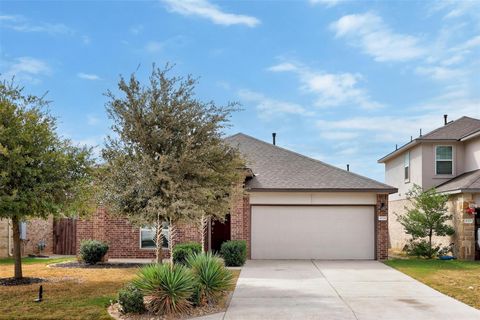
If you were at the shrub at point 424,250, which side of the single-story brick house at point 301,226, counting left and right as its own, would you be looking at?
left

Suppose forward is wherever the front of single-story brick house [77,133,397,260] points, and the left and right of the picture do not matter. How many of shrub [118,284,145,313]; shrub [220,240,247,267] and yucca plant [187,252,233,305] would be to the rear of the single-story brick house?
0

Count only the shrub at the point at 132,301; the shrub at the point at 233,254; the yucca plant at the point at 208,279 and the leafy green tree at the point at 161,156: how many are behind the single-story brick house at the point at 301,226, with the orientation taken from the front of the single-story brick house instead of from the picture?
0

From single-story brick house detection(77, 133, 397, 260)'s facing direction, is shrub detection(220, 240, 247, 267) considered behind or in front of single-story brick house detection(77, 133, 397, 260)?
in front

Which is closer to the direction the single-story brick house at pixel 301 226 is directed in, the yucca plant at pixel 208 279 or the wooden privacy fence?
the yucca plant

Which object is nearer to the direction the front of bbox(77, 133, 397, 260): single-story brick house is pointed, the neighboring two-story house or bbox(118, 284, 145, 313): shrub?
the shrub

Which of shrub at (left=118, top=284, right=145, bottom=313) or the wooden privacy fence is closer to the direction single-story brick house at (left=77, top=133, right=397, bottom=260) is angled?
the shrub

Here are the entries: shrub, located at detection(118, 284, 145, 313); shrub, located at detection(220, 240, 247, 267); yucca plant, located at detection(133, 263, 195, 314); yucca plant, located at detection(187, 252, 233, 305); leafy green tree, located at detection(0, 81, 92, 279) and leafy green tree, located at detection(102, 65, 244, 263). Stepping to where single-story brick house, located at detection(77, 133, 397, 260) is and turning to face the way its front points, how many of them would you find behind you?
0

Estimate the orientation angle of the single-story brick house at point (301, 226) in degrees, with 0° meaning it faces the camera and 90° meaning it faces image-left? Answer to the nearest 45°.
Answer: approximately 0°

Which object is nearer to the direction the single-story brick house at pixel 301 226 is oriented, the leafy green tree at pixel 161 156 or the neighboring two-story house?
the leafy green tree

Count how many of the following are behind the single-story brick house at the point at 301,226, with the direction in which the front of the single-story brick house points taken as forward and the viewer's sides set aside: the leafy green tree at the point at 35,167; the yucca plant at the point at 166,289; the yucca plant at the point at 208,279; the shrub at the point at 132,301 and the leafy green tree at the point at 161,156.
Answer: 0

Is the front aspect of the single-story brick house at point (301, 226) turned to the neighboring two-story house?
no

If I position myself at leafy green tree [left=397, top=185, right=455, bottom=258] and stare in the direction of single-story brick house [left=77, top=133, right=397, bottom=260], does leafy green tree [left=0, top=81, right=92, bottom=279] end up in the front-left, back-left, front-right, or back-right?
front-left

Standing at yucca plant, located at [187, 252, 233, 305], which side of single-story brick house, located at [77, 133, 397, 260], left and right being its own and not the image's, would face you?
front
